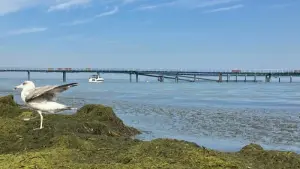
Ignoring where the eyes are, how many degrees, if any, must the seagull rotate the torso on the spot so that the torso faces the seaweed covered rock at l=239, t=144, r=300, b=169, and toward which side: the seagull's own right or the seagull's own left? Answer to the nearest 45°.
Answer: approximately 135° to the seagull's own left

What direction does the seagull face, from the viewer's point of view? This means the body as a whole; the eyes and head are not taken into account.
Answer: to the viewer's left
